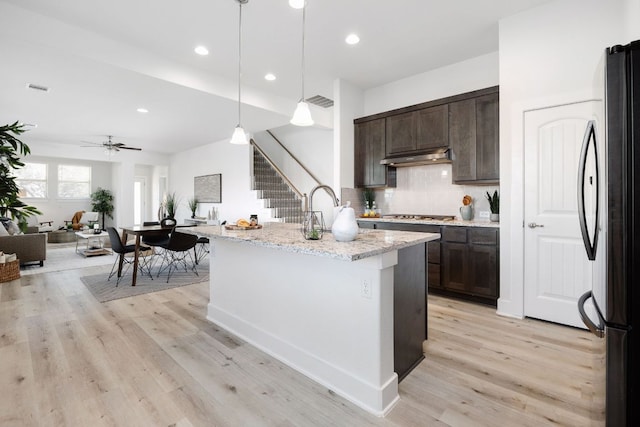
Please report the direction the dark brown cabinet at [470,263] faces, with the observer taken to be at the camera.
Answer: facing the viewer and to the left of the viewer

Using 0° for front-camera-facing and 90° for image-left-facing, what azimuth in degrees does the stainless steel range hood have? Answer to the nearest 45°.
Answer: approximately 45°

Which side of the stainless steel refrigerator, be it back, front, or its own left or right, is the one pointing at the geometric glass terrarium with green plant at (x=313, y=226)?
front

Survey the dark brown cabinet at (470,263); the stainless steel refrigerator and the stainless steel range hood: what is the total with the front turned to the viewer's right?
0

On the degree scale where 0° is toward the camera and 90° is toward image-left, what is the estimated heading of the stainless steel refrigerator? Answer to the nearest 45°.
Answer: approximately 90°

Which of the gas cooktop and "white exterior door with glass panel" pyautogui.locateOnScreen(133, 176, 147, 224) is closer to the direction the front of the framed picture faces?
the gas cooktop

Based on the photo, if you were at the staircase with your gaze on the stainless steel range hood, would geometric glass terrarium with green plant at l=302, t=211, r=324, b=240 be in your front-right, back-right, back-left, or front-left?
front-right

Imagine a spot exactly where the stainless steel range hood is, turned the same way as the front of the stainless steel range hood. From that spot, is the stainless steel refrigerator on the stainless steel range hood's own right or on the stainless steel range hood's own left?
on the stainless steel range hood's own left

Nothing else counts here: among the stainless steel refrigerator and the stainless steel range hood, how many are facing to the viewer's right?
0

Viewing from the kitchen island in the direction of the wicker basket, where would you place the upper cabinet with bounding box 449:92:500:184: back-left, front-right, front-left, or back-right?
back-right

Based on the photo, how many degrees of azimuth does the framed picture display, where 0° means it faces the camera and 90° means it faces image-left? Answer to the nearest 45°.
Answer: approximately 45°

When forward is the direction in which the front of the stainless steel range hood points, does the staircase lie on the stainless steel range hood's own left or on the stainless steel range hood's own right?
on the stainless steel range hood's own right

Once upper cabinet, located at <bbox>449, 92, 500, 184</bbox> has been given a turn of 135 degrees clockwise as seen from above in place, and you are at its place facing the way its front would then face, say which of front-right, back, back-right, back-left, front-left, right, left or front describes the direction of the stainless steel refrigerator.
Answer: back

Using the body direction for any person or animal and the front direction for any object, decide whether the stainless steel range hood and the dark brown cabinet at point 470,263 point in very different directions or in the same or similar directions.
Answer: same or similar directions

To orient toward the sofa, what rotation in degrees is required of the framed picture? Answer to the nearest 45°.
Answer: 0° — it already faces it

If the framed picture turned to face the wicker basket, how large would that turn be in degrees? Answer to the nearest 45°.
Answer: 0° — it already faces it
